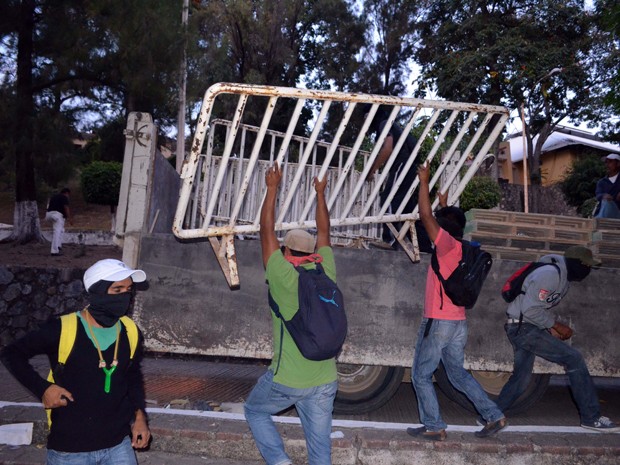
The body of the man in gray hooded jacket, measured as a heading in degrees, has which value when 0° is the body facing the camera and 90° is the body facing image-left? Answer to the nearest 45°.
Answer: approximately 270°

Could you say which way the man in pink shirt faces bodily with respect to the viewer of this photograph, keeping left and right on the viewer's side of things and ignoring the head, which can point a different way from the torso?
facing away from the viewer and to the left of the viewer

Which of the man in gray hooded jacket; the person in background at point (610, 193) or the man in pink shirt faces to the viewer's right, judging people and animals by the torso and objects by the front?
the man in gray hooded jacket

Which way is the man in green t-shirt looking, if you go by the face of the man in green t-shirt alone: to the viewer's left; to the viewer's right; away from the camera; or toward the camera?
away from the camera

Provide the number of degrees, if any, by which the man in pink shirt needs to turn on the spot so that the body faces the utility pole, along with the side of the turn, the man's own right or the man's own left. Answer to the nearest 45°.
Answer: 0° — they already face it

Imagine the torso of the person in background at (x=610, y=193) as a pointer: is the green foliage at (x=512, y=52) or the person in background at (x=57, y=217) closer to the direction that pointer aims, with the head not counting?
the person in background
